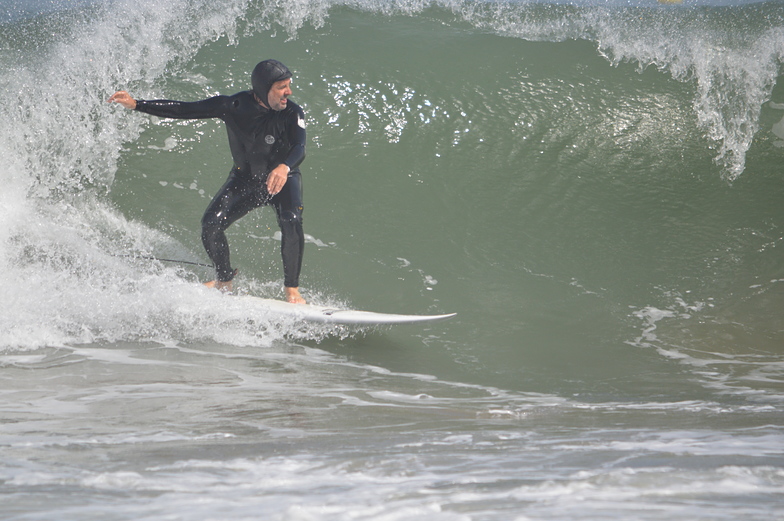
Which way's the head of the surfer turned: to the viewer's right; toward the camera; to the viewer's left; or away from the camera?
to the viewer's right

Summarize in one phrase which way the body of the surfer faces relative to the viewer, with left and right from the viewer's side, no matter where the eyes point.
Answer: facing the viewer and to the right of the viewer

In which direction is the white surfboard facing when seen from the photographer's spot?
facing to the right of the viewer
